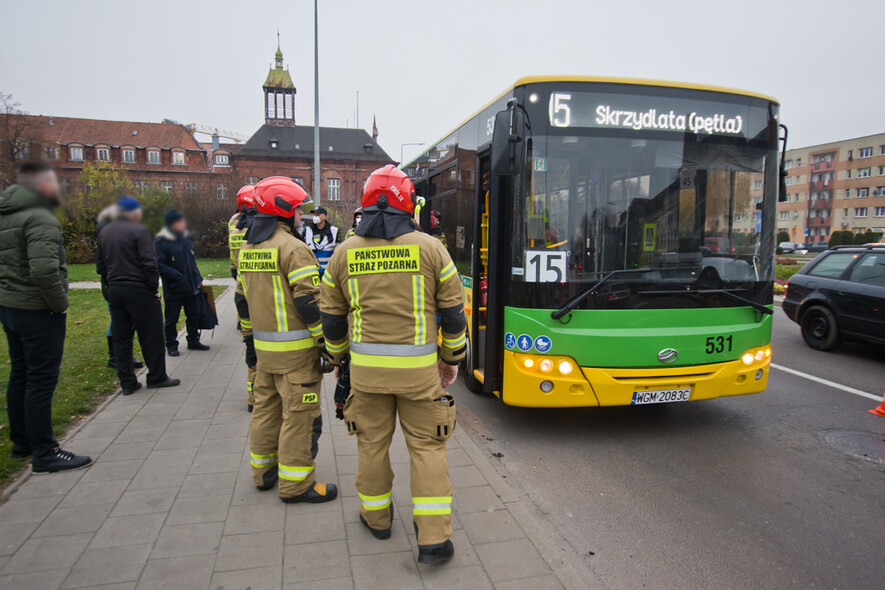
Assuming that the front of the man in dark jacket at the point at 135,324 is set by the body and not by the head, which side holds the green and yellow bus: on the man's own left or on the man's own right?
on the man's own right

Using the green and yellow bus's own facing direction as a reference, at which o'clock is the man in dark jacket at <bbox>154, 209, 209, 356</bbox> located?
The man in dark jacket is roughly at 3 o'clock from the green and yellow bus.

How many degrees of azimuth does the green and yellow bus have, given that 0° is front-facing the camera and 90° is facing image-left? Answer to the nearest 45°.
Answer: approximately 315°

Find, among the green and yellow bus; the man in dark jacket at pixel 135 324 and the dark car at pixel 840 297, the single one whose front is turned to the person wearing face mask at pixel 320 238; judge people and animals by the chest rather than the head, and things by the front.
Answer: the man in dark jacket

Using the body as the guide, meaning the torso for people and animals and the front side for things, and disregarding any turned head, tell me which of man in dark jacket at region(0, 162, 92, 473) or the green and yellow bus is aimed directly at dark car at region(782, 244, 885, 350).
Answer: the man in dark jacket

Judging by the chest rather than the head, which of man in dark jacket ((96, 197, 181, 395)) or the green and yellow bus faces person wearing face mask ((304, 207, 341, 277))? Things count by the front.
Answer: the man in dark jacket

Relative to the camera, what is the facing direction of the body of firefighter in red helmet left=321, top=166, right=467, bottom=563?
away from the camera

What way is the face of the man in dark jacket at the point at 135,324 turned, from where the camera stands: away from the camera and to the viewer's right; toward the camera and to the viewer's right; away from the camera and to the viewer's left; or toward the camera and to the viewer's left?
away from the camera and to the viewer's right

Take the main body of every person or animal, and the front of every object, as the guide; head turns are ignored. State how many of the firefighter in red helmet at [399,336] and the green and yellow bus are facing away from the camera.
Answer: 1

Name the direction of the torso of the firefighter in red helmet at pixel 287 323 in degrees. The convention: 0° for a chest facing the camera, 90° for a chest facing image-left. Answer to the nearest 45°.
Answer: approximately 225°
